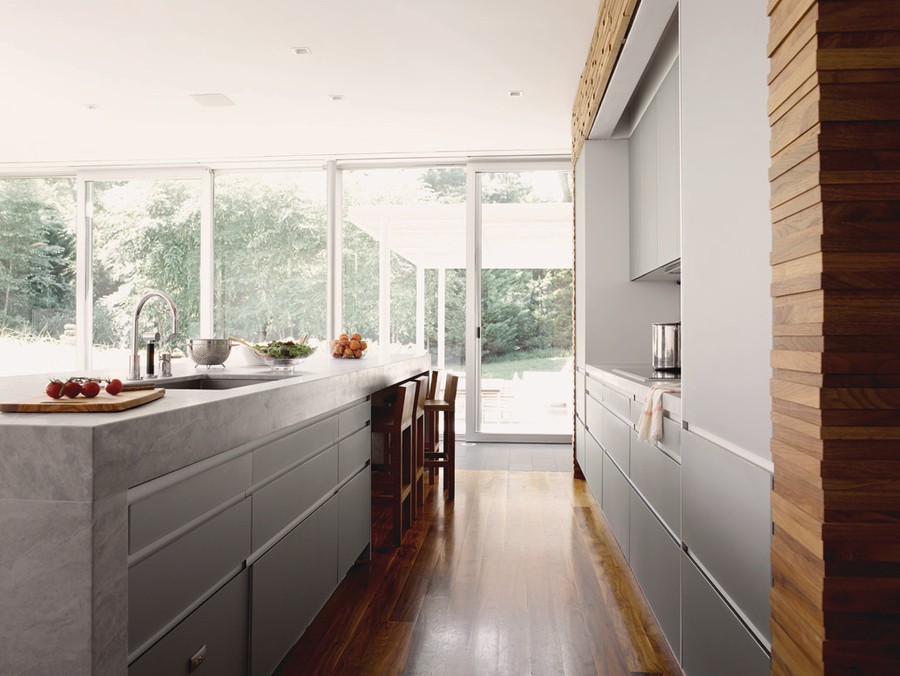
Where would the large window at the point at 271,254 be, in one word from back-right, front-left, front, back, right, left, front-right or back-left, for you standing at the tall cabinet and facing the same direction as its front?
front-right

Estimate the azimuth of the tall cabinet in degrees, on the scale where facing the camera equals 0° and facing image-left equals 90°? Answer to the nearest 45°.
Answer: approximately 90°

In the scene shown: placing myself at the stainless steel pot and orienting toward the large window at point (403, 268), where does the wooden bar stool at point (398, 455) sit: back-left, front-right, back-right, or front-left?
front-left

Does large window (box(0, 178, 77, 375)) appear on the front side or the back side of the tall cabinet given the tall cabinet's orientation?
on the front side

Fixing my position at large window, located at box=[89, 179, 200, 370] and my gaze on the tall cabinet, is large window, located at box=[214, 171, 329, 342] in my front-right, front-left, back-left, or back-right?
front-left

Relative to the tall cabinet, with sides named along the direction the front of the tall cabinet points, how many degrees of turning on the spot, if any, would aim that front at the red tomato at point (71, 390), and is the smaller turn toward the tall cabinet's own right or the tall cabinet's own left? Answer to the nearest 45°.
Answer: approximately 45° to the tall cabinet's own left

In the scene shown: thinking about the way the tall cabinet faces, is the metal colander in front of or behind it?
in front

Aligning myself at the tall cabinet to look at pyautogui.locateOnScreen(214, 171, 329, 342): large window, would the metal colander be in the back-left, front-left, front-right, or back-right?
front-left

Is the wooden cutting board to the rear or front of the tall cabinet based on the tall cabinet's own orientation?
to the front

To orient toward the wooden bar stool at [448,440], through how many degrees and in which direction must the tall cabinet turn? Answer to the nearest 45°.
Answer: approximately 45° to its right

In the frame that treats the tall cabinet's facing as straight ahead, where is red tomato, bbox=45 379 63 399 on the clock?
The red tomato is roughly at 11 o'clock from the tall cabinet.
